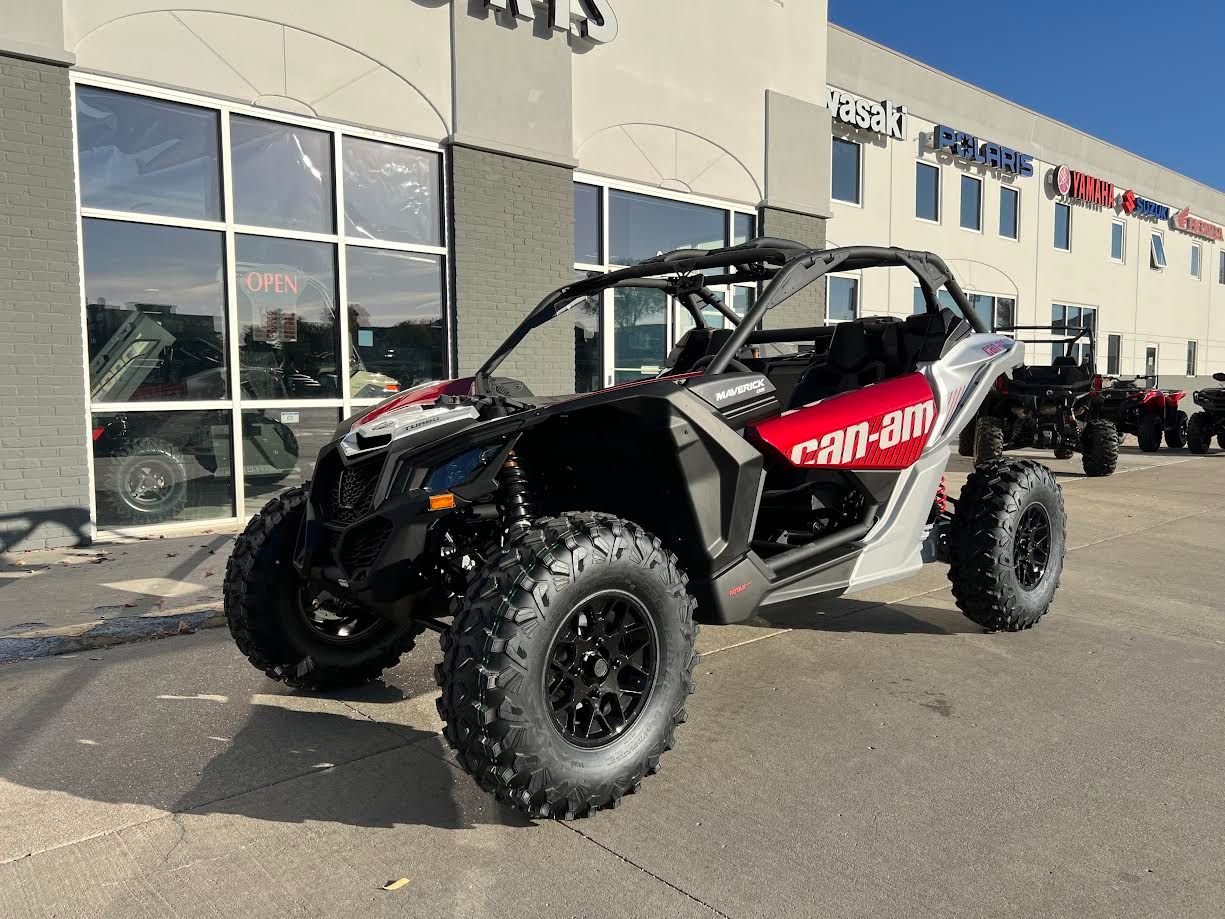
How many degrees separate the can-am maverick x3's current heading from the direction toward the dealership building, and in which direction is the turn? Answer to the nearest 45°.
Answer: approximately 90° to its right

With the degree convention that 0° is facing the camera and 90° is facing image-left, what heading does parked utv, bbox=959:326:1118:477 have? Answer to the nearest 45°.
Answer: approximately 135°

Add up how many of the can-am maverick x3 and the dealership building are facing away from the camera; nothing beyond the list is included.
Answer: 0

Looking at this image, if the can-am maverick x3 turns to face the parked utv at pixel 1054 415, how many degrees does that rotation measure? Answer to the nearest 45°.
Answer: approximately 180°

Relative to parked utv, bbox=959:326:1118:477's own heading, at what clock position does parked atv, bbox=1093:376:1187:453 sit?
parked atv, bbox=1093:376:1187:453 is roughly at 2 o'clock from parked utv, bbox=959:326:1118:477.

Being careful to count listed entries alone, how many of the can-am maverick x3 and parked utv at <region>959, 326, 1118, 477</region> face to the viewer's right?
0

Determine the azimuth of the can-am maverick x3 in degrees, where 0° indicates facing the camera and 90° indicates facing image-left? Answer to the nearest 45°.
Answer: approximately 45°

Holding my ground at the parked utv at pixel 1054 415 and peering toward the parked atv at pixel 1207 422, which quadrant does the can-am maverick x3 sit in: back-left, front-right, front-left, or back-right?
back-right

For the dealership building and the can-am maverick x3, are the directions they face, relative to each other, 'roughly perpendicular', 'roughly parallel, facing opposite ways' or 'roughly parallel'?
roughly perpendicular

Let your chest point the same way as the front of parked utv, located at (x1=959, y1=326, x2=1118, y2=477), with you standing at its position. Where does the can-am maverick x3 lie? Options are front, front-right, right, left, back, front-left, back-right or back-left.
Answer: back-left
